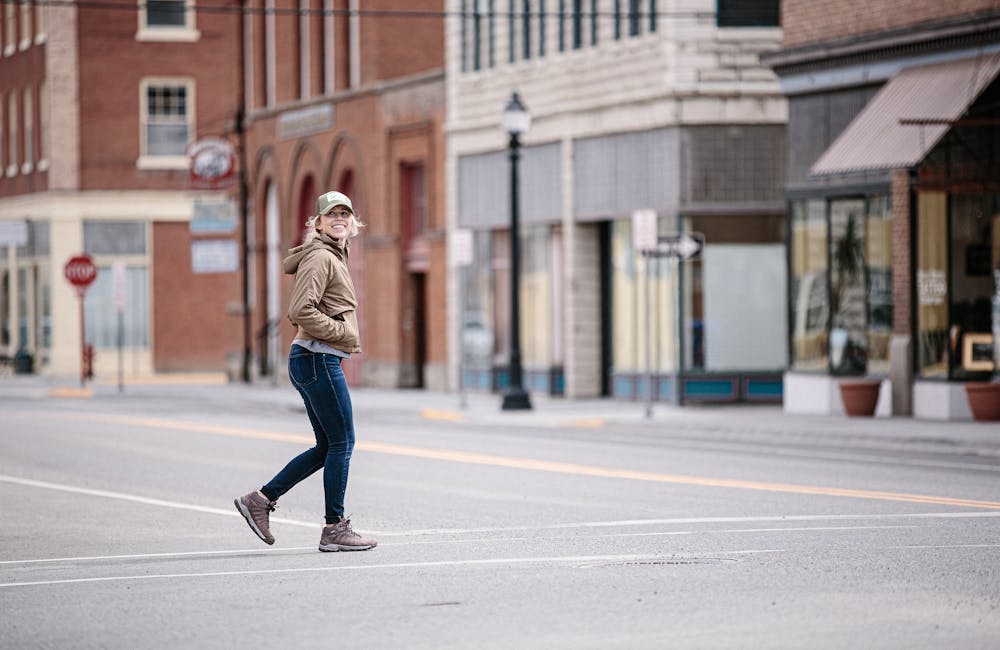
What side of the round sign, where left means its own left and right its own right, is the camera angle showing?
front

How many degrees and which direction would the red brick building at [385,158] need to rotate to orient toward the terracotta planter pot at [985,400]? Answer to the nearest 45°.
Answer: approximately 90° to its left

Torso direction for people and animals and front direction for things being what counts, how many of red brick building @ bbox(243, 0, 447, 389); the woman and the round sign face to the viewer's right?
1

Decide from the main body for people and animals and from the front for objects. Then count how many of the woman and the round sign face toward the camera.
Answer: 1

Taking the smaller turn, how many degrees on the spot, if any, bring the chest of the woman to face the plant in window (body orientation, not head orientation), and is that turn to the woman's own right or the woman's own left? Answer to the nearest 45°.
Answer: approximately 45° to the woman's own left

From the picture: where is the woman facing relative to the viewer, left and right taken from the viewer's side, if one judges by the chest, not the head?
facing to the right of the viewer

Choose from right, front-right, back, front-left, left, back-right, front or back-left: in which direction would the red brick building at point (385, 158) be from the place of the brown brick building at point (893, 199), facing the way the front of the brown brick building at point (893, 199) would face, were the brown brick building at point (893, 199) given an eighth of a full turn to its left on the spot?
back-right

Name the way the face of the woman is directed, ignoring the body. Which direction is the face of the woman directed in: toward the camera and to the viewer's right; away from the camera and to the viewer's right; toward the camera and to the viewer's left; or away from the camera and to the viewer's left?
toward the camera and to the viewer's right

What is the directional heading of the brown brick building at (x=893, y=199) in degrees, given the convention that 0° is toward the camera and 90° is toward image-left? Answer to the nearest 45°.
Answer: approximately 45°

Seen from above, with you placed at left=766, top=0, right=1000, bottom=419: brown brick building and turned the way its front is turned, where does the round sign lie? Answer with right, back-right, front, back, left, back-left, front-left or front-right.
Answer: right

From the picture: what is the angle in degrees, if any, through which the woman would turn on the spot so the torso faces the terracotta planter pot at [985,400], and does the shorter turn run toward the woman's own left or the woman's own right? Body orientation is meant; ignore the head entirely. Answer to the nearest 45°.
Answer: approximately 45° to the woman's own left
